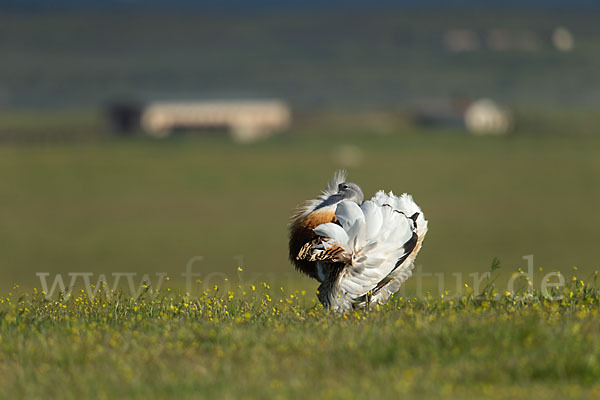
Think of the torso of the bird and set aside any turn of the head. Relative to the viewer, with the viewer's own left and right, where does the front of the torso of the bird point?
facing to the left of the viewer
